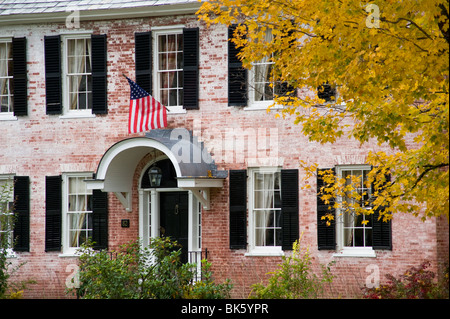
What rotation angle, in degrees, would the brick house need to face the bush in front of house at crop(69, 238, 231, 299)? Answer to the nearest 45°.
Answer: approximately 45° to its left

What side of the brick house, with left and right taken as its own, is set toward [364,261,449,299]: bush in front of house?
left

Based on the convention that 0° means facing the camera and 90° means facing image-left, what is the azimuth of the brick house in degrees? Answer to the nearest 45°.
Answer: approximately 45°

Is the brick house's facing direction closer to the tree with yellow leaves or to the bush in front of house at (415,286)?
the tree with yellow leaves

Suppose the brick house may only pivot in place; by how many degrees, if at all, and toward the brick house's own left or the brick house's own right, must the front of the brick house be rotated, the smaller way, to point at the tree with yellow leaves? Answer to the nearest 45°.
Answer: approximately 90° to the brick house's own left
